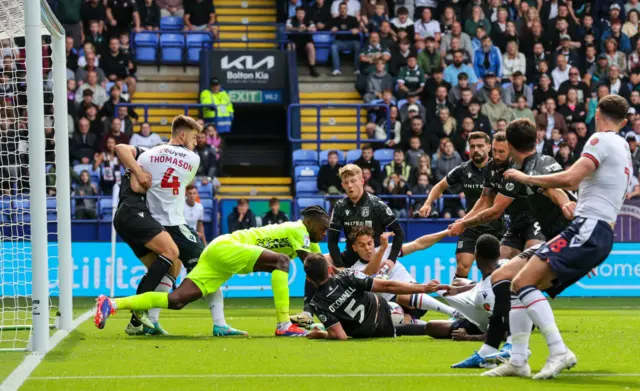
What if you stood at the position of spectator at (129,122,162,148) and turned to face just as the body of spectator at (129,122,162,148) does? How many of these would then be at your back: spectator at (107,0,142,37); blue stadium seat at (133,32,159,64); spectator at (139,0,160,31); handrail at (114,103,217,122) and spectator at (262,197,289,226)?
4

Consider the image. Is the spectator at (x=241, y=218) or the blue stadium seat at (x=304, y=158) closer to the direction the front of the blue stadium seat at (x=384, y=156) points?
the spectator

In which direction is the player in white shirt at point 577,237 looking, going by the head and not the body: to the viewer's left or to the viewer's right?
to the viewer's left

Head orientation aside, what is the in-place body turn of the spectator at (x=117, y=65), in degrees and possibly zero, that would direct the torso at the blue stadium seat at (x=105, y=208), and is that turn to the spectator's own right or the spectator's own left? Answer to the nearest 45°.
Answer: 0° — they already face it

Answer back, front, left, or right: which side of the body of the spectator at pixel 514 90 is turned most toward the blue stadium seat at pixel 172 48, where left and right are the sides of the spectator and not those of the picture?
right
